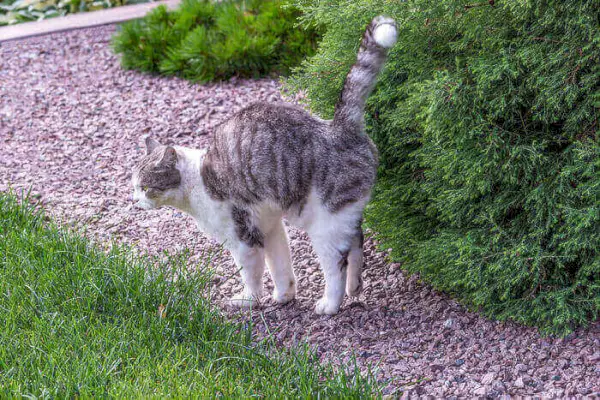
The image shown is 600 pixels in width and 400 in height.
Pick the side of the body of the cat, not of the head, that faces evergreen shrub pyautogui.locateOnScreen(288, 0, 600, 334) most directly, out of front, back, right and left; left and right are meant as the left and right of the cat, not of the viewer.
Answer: back

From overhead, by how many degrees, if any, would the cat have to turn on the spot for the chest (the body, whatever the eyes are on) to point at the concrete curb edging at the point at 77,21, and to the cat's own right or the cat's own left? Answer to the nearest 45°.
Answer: approximately 45° to the cat's own right

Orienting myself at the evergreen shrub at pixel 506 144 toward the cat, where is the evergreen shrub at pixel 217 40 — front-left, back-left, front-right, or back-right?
front-right

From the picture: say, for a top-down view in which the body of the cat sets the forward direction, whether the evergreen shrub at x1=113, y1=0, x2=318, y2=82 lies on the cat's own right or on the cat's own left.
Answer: on the cat's own right

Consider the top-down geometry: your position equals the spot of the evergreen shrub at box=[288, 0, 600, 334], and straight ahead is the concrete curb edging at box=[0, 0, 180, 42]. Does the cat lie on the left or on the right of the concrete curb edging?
left

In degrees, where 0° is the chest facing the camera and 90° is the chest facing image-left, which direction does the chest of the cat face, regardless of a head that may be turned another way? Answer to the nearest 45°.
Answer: approximately 90°

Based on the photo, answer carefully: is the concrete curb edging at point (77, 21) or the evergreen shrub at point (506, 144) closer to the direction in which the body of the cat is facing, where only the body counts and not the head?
the concrete curb edging
